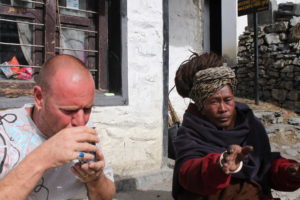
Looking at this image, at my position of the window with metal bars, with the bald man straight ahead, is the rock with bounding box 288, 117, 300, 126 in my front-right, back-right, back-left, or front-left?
back-left

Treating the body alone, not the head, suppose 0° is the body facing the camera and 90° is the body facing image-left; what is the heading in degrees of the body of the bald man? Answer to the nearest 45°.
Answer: approximately 315°

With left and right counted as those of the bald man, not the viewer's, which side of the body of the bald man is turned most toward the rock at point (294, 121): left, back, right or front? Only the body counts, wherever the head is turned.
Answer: left

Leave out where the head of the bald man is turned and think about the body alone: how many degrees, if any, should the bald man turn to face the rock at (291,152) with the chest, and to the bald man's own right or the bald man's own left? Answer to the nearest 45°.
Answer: approximately 90° to the bald man's own left

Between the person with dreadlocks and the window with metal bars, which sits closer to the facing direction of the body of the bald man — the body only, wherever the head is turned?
the person with dreadlocks
